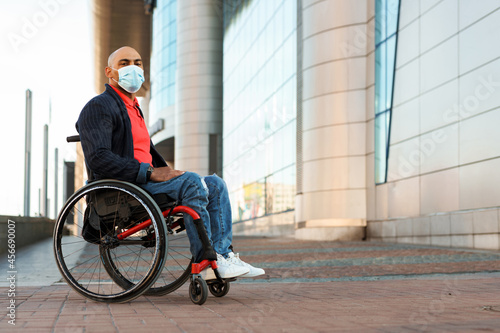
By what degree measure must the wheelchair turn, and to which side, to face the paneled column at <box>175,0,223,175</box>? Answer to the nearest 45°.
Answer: approximately 135° to its left

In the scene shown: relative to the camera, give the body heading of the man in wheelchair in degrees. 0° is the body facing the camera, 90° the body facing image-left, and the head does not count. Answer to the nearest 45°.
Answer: approximately 315°

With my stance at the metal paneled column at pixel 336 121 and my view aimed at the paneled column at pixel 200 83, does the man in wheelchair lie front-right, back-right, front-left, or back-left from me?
back-left
